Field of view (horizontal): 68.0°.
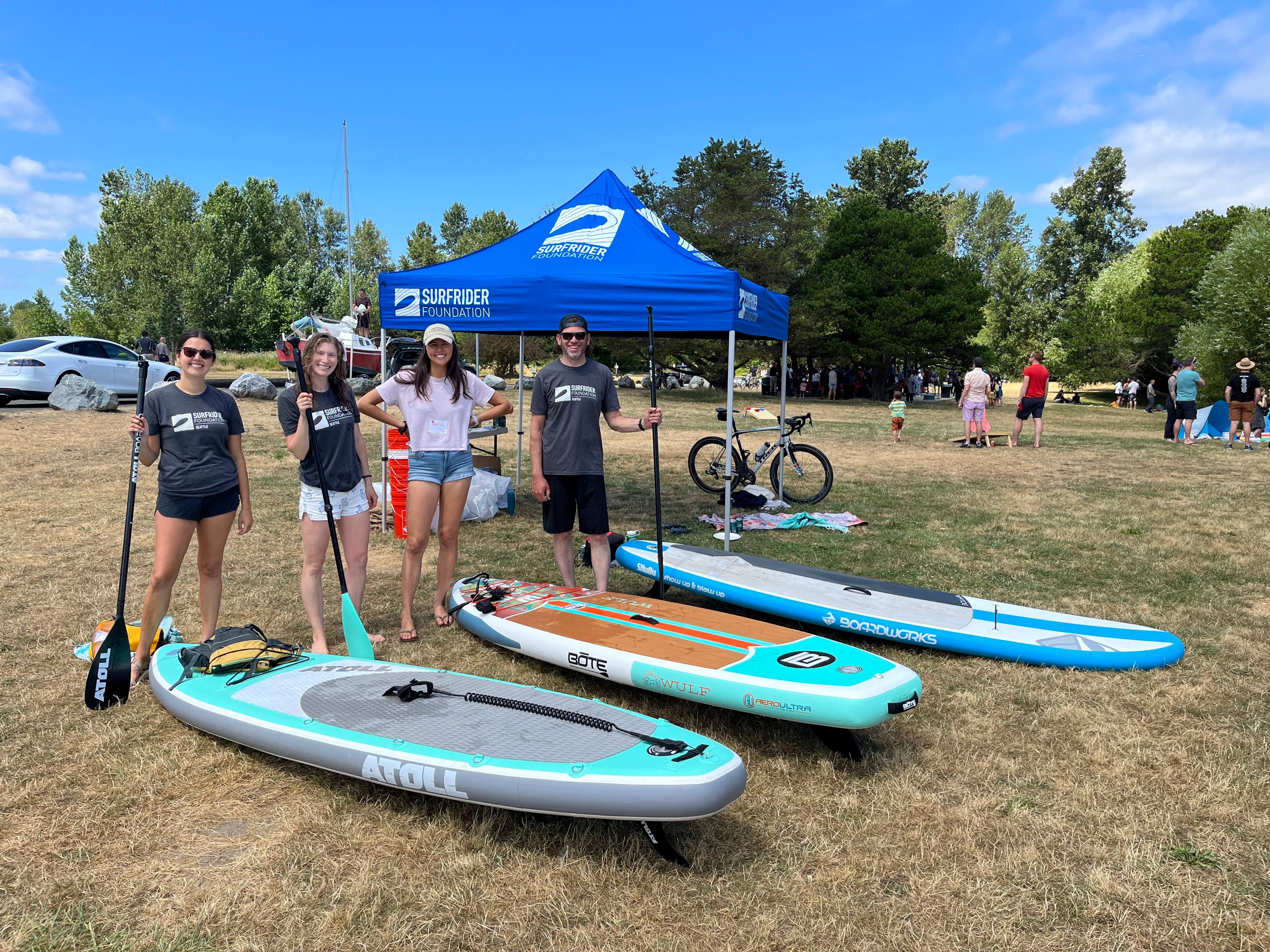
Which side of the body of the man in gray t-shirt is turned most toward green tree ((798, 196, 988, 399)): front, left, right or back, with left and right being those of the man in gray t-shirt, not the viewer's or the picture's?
back

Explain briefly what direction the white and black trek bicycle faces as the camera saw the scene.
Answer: facing to the right of the viewer

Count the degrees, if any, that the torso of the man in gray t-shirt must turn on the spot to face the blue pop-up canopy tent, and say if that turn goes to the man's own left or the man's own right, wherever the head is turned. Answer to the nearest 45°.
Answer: approximately 180°

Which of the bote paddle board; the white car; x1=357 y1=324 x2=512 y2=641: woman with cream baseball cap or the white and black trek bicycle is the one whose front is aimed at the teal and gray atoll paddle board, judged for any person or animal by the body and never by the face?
the woman with cream baseball cap

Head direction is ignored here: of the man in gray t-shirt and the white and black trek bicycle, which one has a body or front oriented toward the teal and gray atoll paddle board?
the man in gray t-shirt

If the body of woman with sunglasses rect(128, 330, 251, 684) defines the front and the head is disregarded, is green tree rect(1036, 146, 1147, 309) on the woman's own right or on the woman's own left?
on the woman's own left

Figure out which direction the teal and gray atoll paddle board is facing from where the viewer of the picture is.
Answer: facing away from the viewer and to the left of the viewer

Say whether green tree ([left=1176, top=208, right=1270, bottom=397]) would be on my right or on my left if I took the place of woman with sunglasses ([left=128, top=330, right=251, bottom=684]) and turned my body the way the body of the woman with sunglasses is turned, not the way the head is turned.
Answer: on my left

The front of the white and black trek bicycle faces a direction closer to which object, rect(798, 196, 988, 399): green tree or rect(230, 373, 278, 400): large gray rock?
the green tree

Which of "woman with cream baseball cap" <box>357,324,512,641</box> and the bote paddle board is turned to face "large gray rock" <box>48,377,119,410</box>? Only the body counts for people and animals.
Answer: the bote paddle board

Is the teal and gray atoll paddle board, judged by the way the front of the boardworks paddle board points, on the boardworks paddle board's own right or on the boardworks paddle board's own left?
on the boardworks paddle board's own right

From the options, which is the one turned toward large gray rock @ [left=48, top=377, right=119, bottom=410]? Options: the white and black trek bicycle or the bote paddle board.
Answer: the bote paddle board

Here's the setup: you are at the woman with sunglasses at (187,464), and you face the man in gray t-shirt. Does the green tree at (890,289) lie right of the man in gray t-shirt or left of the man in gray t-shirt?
left

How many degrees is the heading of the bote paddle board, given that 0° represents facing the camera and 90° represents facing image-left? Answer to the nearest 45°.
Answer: approximately 135°

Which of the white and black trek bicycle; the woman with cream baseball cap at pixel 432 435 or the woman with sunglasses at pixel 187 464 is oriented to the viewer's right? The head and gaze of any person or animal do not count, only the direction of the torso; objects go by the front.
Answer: the white and black trek bicycle

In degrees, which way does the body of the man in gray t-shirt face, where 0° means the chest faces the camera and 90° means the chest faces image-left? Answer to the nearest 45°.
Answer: approximately 0°
